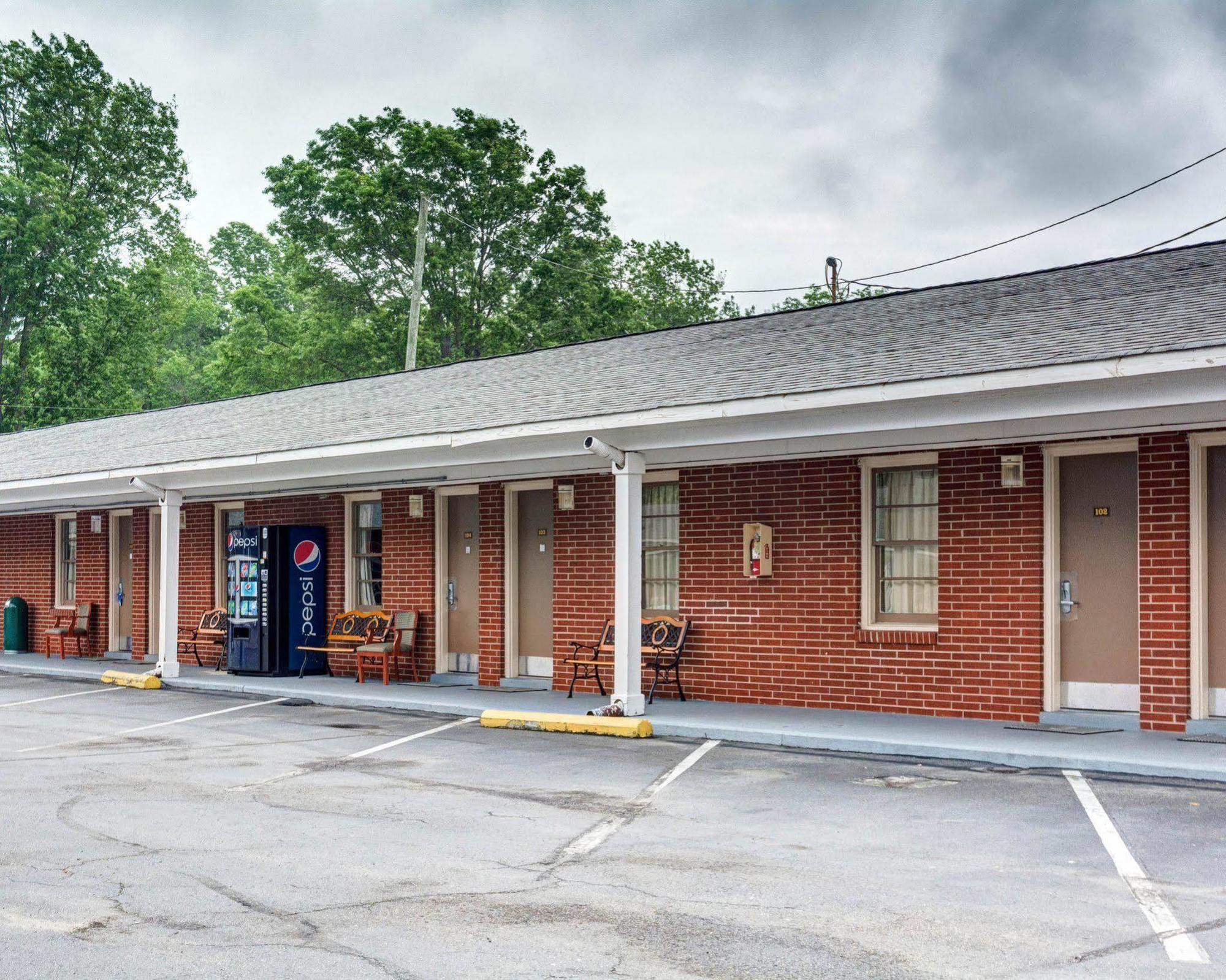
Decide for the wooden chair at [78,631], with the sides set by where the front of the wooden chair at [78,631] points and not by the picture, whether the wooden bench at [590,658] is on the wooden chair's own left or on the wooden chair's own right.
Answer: on the wooden chair's own left

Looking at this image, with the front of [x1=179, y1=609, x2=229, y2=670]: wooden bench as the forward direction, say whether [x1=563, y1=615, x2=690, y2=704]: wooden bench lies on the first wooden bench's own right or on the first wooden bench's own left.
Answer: on the first wooden bench's own left

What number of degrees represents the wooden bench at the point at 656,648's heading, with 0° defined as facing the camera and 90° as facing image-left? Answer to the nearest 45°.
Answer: approximately 45°

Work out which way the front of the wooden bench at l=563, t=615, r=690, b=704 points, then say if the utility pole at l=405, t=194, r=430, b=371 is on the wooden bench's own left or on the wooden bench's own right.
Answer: on the wooden bench's own right

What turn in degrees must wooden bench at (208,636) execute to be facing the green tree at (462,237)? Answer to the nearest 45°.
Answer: approximately 135° to its right

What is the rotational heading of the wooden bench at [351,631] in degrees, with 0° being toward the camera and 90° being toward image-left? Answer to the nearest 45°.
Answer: approximately 45°

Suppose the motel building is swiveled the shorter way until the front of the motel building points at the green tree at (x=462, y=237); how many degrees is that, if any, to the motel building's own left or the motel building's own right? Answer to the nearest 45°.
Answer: approximately 135° to the motel building's own right

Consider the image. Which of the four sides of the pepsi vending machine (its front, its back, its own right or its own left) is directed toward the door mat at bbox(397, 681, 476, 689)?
left

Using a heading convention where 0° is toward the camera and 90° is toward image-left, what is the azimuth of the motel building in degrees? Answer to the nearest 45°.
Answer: approximately 45°

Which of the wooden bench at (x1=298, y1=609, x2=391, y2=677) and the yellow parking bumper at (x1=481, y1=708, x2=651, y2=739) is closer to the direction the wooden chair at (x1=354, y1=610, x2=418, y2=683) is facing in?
the yellow parking bumper
